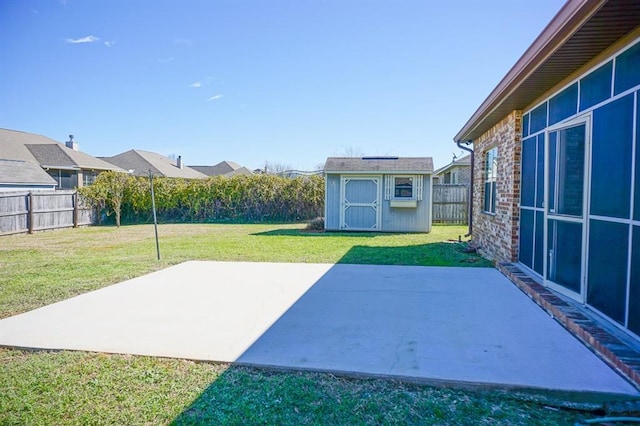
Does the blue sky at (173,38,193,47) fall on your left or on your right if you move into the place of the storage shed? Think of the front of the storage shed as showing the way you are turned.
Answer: on your right

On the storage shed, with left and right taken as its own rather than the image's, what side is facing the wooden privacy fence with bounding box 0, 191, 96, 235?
right

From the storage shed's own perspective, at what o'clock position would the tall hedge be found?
The tall hedge is roughly at 4 o'clock from the storage shed.

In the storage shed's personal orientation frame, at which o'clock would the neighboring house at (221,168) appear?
The neighboring house is roughly at 5 o'clock from the storage shed.

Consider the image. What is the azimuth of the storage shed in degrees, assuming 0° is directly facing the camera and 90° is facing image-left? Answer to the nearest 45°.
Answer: approximately 0°

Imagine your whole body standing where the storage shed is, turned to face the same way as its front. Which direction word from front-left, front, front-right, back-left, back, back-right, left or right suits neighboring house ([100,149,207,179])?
back-right

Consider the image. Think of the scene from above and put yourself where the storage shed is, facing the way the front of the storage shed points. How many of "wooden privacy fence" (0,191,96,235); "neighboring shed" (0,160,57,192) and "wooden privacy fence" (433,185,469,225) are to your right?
2

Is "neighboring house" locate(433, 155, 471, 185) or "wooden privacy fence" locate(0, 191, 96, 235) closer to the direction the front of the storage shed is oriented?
the wooden privacy fence
